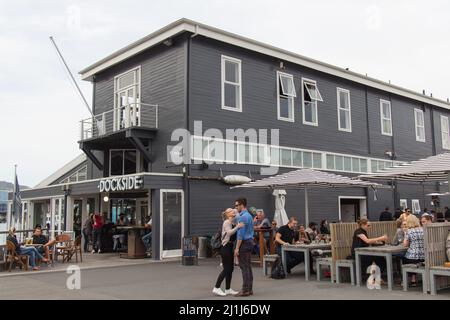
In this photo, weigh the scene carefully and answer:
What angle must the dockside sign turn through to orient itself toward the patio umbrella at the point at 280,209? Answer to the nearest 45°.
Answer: approximately 135° to its left

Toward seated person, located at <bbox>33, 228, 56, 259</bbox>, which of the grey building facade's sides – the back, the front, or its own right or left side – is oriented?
front

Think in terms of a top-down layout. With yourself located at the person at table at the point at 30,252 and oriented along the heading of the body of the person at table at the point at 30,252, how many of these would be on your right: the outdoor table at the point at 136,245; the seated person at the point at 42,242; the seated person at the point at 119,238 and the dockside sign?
0

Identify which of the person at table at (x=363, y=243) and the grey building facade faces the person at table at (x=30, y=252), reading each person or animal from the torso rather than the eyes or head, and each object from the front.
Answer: the grey building facade

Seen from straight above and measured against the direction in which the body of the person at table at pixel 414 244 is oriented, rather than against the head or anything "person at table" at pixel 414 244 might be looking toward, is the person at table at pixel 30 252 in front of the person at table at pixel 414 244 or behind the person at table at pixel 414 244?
in front

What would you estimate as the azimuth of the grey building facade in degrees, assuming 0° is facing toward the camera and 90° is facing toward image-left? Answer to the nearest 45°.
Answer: approximately 45°

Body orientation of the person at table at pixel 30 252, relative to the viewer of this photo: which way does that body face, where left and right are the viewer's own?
facing to the right of the viewer

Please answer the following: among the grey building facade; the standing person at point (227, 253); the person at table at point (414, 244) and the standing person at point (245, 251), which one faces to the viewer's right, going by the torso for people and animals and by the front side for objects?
the standing person at point (227, 253)

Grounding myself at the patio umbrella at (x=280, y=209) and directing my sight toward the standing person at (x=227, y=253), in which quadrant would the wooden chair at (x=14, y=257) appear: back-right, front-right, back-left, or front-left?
front-right

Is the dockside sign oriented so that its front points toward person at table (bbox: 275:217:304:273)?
no

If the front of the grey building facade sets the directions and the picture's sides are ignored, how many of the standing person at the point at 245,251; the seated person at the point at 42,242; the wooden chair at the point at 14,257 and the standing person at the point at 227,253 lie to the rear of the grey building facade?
0

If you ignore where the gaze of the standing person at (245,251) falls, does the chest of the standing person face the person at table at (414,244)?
no
